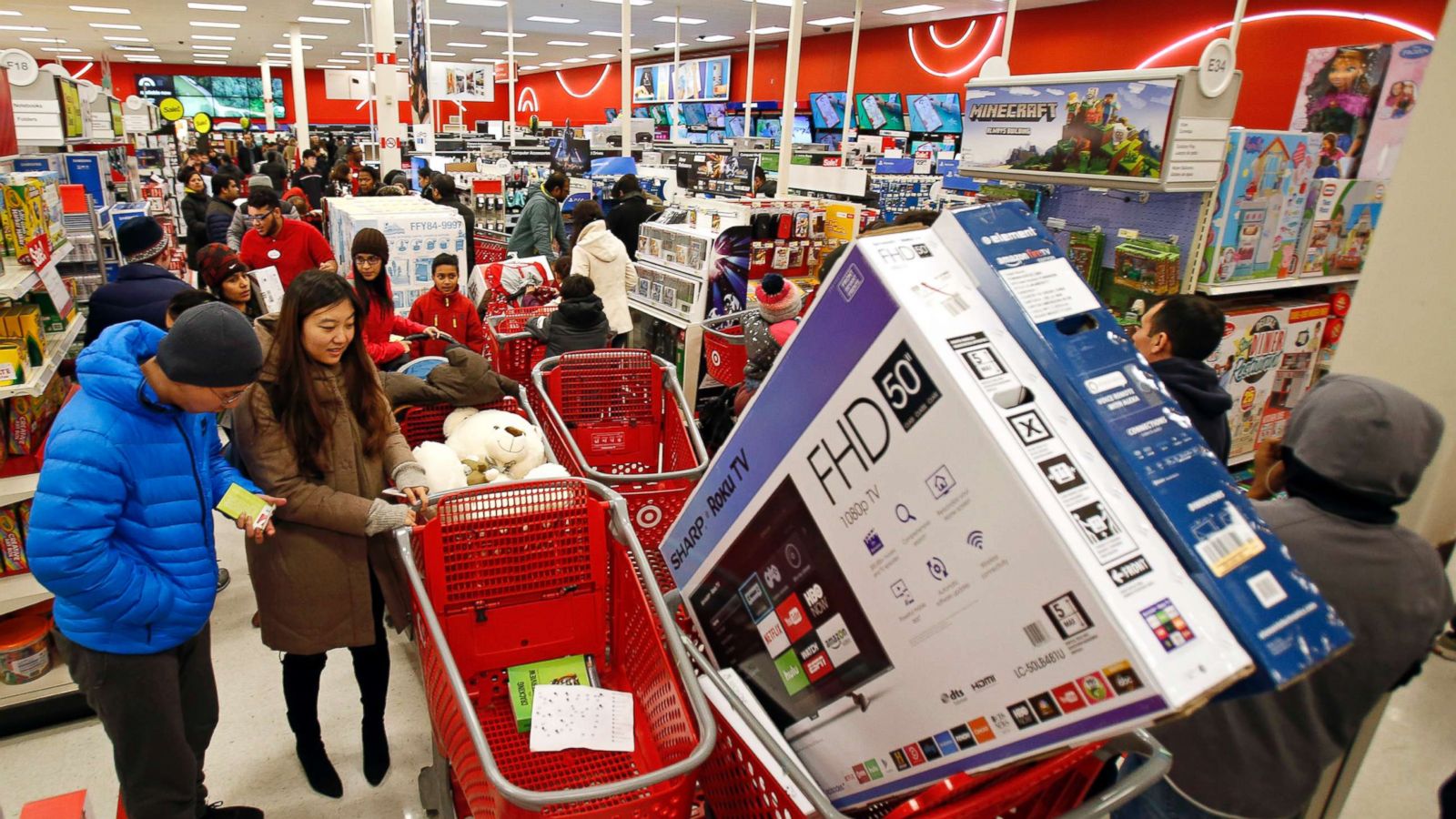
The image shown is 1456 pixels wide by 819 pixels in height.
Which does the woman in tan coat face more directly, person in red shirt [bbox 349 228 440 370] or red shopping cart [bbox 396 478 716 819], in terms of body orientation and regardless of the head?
the red shopping cart

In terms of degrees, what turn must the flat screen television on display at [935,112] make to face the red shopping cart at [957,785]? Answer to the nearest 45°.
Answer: approximately 45° to its left

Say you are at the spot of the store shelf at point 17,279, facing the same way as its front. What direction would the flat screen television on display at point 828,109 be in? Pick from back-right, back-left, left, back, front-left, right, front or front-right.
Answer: left

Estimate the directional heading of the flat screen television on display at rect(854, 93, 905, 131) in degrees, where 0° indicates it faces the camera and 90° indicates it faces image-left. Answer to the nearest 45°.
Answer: approximately 0°

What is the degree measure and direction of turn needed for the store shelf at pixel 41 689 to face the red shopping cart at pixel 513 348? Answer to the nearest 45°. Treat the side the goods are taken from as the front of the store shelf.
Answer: approximately 45° to its left

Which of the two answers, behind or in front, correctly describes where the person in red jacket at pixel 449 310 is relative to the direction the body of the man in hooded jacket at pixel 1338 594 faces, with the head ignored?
in front

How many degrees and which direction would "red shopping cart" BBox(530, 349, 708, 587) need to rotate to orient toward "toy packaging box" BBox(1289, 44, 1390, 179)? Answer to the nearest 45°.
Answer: approximately 135° to its left

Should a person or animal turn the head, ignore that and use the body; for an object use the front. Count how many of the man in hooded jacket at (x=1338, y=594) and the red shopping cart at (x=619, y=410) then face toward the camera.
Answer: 1

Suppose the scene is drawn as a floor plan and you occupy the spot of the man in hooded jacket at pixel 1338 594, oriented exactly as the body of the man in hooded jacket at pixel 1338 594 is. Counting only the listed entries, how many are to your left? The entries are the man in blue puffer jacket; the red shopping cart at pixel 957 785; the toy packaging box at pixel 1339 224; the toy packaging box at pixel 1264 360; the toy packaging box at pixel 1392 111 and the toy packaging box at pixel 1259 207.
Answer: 2

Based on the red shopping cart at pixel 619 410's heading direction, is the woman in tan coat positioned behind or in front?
in front

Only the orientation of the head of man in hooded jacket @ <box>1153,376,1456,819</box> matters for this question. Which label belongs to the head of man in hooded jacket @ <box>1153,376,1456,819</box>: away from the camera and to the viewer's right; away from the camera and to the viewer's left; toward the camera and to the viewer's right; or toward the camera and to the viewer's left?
away from the camera and to the viewer's left
